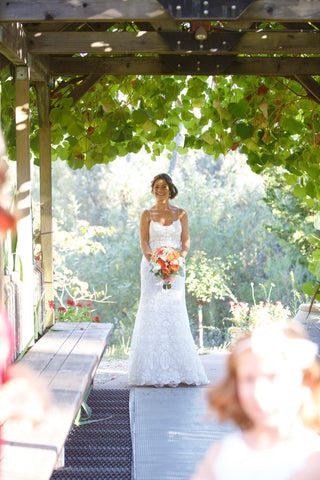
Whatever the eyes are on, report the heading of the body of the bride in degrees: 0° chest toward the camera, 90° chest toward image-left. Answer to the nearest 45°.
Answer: approximately 0°

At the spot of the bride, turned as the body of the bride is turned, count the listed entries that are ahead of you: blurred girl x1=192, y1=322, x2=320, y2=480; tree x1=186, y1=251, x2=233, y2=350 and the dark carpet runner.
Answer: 2

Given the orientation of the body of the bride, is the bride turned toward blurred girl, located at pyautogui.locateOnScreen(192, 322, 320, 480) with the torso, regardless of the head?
yes

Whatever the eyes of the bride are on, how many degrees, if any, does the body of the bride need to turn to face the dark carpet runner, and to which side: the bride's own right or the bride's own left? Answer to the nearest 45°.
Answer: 0° — they already face it

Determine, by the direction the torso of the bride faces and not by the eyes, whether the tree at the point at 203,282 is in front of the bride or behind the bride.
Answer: behind
